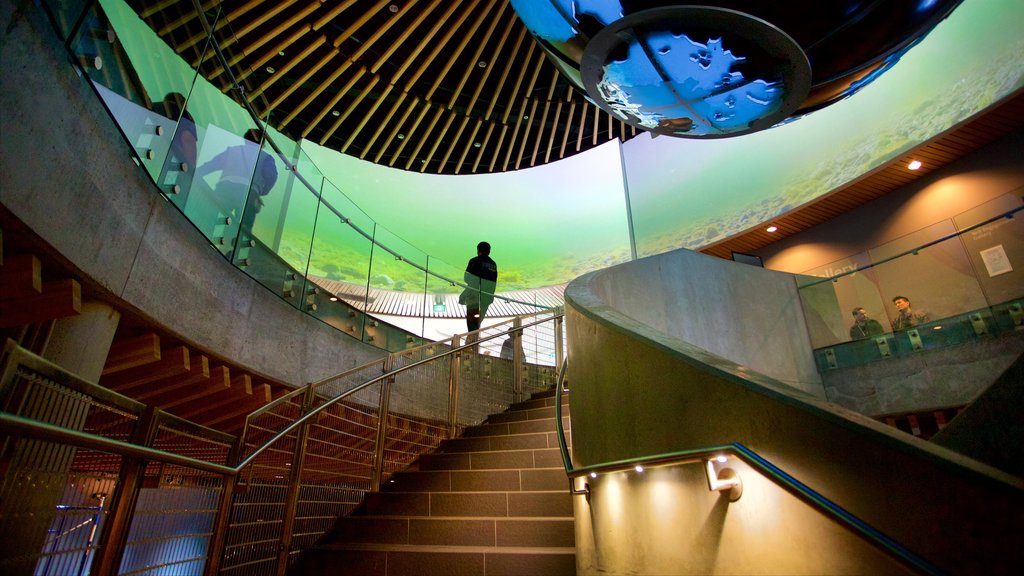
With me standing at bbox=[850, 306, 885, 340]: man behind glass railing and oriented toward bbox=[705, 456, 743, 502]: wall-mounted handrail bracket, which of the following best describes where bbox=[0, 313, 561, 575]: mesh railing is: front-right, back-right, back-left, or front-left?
front-right

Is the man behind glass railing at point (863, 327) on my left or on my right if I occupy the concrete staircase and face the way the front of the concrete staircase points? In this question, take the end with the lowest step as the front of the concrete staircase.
on my left

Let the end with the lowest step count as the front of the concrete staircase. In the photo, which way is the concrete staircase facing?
toward the camera

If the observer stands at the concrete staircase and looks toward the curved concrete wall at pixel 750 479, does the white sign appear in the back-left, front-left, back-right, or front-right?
front-left

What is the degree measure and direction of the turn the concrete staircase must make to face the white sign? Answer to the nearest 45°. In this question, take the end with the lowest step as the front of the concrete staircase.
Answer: approximately 90° to its left

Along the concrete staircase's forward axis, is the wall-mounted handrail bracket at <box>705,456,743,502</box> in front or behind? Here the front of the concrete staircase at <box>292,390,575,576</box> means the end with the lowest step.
in front
